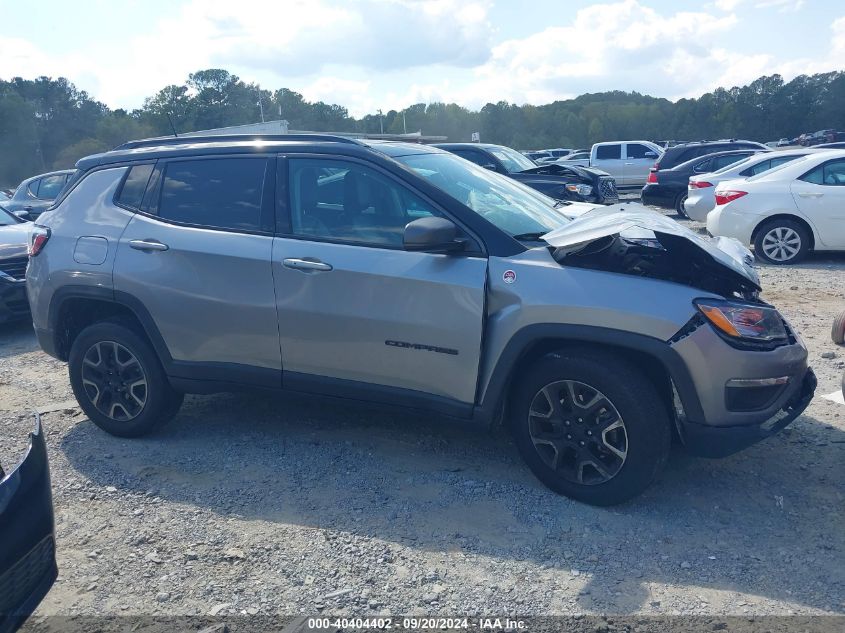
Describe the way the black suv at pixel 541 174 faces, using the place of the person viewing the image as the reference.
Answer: facing the viewer and to the right of the viewer

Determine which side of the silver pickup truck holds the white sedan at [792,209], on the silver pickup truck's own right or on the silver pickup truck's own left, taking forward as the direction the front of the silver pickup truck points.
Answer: on the silver pickup truck's own right

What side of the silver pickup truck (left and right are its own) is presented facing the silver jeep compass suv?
right

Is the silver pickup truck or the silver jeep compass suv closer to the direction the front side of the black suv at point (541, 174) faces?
the silver jeep compass suv

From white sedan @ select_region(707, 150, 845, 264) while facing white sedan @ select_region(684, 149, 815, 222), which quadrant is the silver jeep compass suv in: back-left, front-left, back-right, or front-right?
back-left

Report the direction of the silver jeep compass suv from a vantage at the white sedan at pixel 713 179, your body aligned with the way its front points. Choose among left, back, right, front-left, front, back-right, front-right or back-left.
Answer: back-right

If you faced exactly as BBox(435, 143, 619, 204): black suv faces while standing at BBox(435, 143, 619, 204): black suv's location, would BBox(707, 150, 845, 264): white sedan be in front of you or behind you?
in front

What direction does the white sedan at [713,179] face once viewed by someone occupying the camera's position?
facing away from the viewer and to the right of the viewer

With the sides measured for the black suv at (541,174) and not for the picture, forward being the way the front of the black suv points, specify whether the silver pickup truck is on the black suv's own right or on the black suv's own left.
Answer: on the black suv's own left
